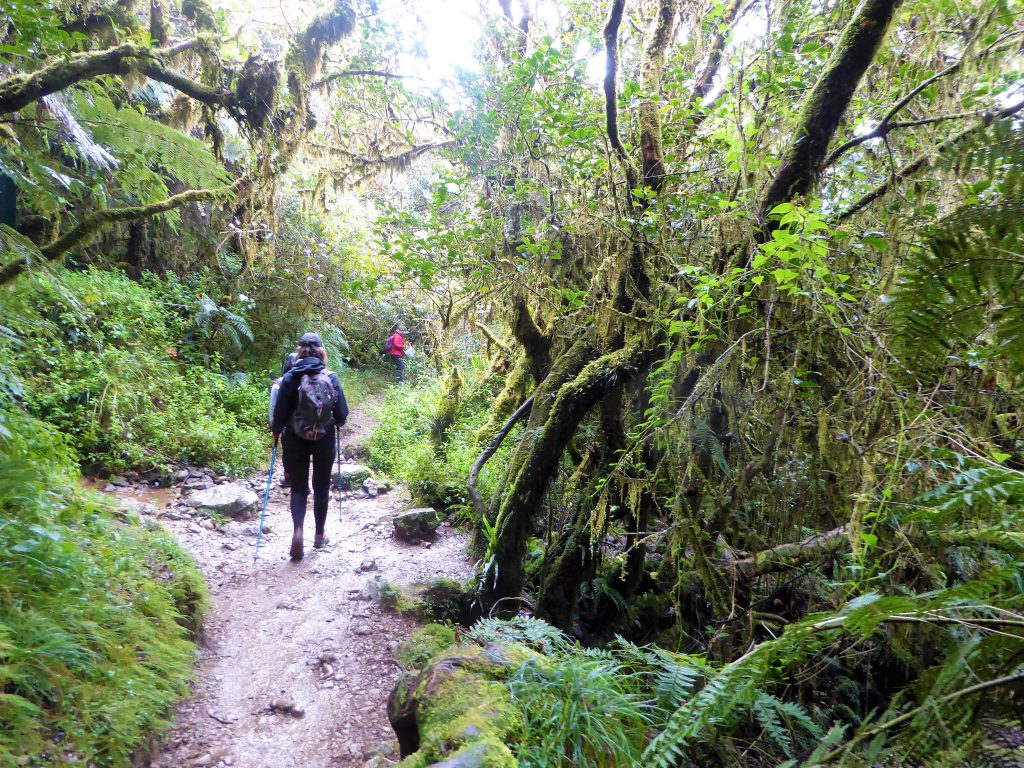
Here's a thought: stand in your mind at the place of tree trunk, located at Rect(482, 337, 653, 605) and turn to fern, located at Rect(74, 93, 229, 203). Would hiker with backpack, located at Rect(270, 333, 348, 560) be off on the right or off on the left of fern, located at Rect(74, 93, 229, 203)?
right

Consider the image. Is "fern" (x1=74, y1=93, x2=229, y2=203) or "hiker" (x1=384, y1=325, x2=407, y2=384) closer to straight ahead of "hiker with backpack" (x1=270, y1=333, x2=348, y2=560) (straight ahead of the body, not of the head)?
the hiker

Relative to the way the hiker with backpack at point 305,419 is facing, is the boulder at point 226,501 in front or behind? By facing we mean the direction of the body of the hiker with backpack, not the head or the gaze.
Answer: in front

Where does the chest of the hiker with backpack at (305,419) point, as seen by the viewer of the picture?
away from the camera

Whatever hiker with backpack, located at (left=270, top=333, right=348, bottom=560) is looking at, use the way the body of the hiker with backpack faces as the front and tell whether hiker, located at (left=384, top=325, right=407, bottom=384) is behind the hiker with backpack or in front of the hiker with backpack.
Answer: in front

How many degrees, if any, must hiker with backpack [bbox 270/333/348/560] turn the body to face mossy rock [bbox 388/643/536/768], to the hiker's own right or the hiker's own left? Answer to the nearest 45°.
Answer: approximately 180°

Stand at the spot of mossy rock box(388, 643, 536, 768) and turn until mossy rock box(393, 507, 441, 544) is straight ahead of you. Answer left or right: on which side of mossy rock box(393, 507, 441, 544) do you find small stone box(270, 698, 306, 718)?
left
